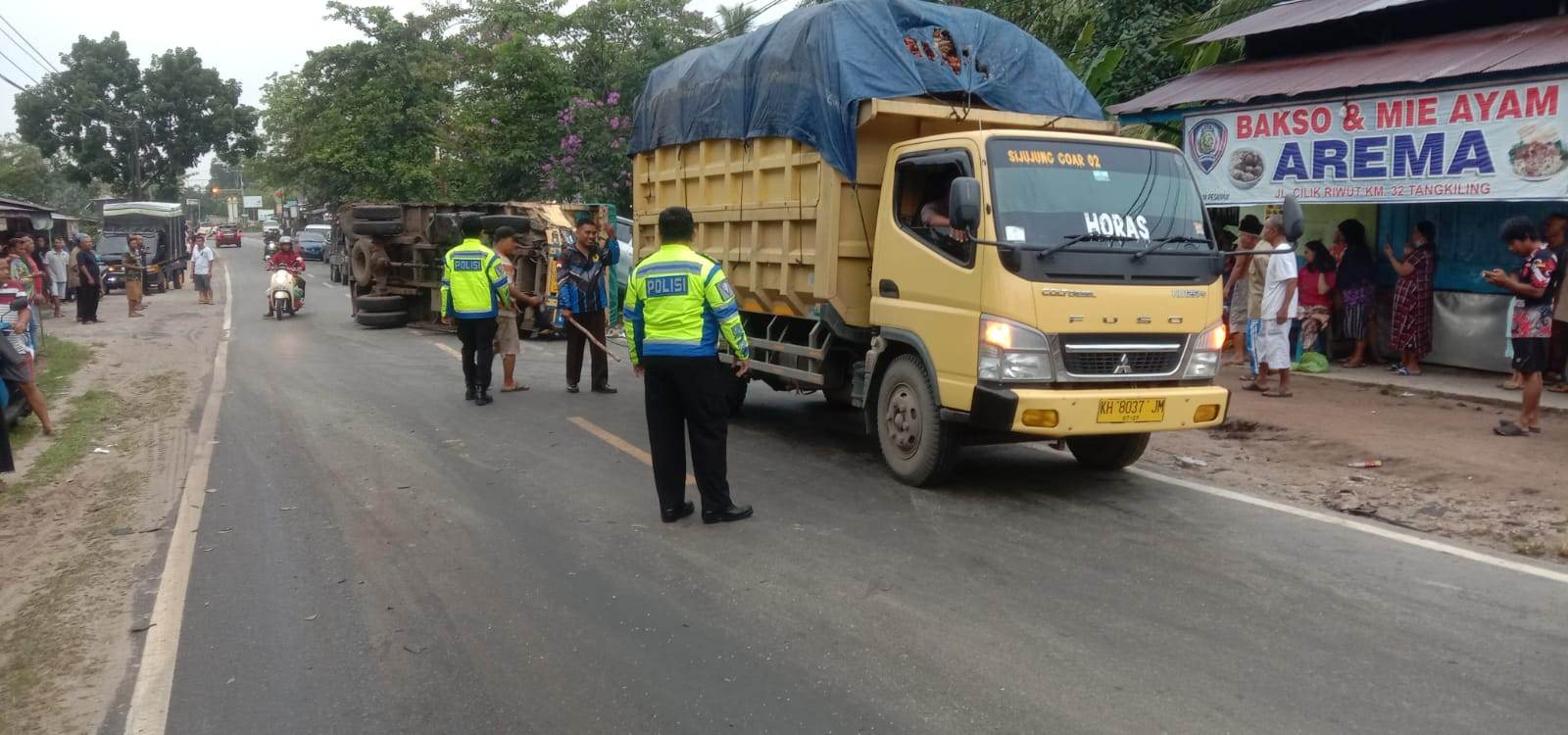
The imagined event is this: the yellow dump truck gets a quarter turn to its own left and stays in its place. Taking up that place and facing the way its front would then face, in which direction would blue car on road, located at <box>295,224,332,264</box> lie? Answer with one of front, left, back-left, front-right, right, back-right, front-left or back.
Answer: left

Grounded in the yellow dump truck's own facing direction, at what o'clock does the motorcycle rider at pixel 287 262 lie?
The motorcycle rider is roughly at 6 o'clock from the yellow dump truck.

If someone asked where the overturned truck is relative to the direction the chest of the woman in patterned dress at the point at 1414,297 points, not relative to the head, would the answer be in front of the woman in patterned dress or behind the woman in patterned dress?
in front

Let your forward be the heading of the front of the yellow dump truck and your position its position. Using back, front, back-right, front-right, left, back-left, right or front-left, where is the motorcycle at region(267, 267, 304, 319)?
back

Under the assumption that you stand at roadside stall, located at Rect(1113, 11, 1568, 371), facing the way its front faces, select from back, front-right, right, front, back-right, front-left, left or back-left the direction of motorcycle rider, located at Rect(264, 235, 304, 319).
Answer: front-right

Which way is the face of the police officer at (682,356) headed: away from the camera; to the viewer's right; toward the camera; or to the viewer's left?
away from the camera

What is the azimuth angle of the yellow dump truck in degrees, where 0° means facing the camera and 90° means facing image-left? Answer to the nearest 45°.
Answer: approximately 315°

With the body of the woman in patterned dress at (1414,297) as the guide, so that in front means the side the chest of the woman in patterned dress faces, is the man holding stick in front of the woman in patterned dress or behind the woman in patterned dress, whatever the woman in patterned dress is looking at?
in front

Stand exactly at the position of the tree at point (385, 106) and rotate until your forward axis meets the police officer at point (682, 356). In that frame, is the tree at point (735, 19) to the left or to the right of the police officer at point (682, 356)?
left

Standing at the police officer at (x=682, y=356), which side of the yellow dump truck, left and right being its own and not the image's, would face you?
right

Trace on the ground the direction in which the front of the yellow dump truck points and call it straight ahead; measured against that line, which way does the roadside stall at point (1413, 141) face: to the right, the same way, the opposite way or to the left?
to the right

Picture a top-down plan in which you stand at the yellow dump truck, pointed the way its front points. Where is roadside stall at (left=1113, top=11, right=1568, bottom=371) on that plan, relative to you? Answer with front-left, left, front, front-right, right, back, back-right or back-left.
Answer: left
